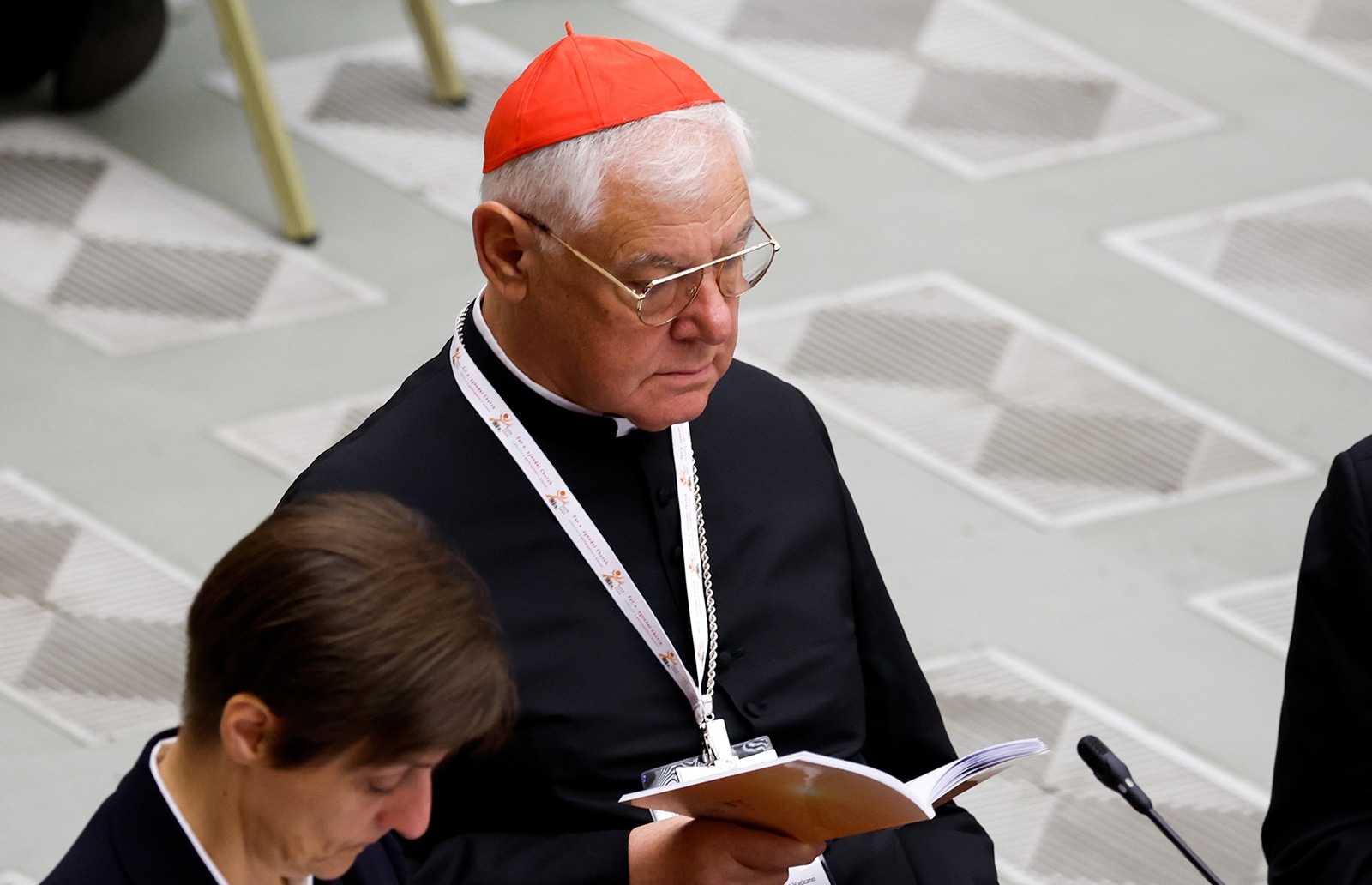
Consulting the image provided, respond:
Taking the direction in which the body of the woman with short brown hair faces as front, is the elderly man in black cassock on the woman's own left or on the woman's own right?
on the woman's own left

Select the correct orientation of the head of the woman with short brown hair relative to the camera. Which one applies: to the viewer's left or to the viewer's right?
to the viewer's right

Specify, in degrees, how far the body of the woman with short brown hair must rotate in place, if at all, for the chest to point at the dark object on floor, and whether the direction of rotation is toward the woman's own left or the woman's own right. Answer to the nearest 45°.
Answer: approximately 135° to the woman's own left

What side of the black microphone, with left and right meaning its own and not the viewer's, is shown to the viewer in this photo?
left

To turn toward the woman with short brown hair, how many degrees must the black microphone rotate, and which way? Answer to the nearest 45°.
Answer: approximately 45° to its left

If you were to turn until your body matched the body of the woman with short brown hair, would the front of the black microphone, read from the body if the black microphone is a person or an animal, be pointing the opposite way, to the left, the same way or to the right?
the opposite way

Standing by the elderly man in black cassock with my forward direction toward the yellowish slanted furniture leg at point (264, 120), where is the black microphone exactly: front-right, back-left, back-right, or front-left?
back-right

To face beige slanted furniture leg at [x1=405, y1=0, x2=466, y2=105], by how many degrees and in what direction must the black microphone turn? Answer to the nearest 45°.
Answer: approximately 45° to its right

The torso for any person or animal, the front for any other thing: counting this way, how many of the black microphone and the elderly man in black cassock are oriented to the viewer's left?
1

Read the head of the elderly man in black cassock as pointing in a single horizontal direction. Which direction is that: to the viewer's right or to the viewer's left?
to the viewer's right

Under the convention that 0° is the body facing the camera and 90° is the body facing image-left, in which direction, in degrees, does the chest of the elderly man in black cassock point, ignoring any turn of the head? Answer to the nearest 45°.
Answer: approximately 315°
